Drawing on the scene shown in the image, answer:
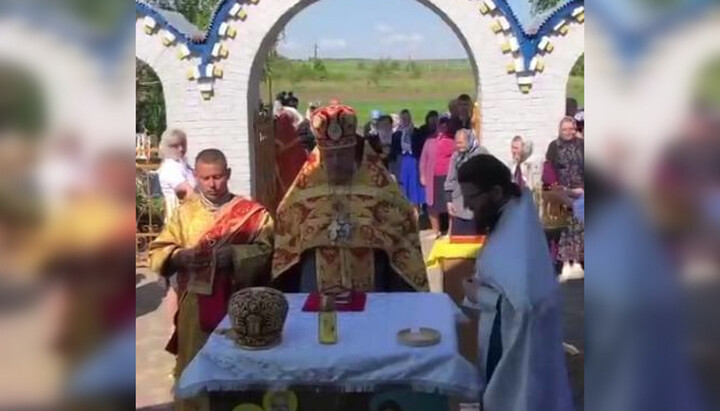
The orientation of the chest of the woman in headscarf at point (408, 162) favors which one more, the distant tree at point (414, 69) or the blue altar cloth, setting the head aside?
the blue altar cloth

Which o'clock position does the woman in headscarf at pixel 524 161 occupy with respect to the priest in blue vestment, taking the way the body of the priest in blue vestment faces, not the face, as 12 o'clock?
The woman in headscarf is roughly at 3 o'clock from the priest in blue vestment.

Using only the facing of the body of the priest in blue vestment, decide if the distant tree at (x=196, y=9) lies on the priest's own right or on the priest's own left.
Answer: on the priest's own right

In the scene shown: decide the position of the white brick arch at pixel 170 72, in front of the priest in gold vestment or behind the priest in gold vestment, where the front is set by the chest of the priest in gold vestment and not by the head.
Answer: behind

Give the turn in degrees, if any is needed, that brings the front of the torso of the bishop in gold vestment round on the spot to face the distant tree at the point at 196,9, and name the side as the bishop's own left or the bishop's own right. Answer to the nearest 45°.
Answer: approximately 180°

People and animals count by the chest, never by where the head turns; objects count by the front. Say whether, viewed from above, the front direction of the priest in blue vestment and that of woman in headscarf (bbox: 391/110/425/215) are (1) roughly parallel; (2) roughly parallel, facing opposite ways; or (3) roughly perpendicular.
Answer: roughly perpendicular

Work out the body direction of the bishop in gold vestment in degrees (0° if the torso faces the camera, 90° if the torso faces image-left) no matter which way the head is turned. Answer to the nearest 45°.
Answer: approximately 0°

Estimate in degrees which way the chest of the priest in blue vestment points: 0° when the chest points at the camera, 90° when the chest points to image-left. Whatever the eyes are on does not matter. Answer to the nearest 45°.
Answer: approximately 90°

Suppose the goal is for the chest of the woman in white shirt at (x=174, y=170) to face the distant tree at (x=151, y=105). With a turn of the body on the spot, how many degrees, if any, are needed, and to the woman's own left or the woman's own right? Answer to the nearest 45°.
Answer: approximately 135° to the woman's own left

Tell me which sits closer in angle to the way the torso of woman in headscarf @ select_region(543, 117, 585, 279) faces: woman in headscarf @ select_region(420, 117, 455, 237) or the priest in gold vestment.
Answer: the priest in gold vestment

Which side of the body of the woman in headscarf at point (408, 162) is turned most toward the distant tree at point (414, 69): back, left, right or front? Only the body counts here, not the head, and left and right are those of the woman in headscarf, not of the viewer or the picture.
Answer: back
